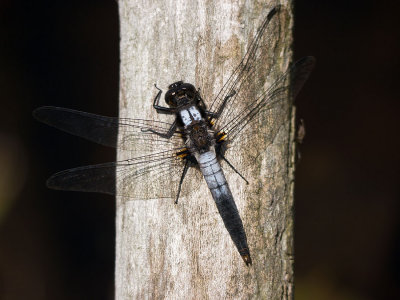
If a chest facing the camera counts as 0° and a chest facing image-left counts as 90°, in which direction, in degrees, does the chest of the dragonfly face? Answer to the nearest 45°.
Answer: approximately 180°
